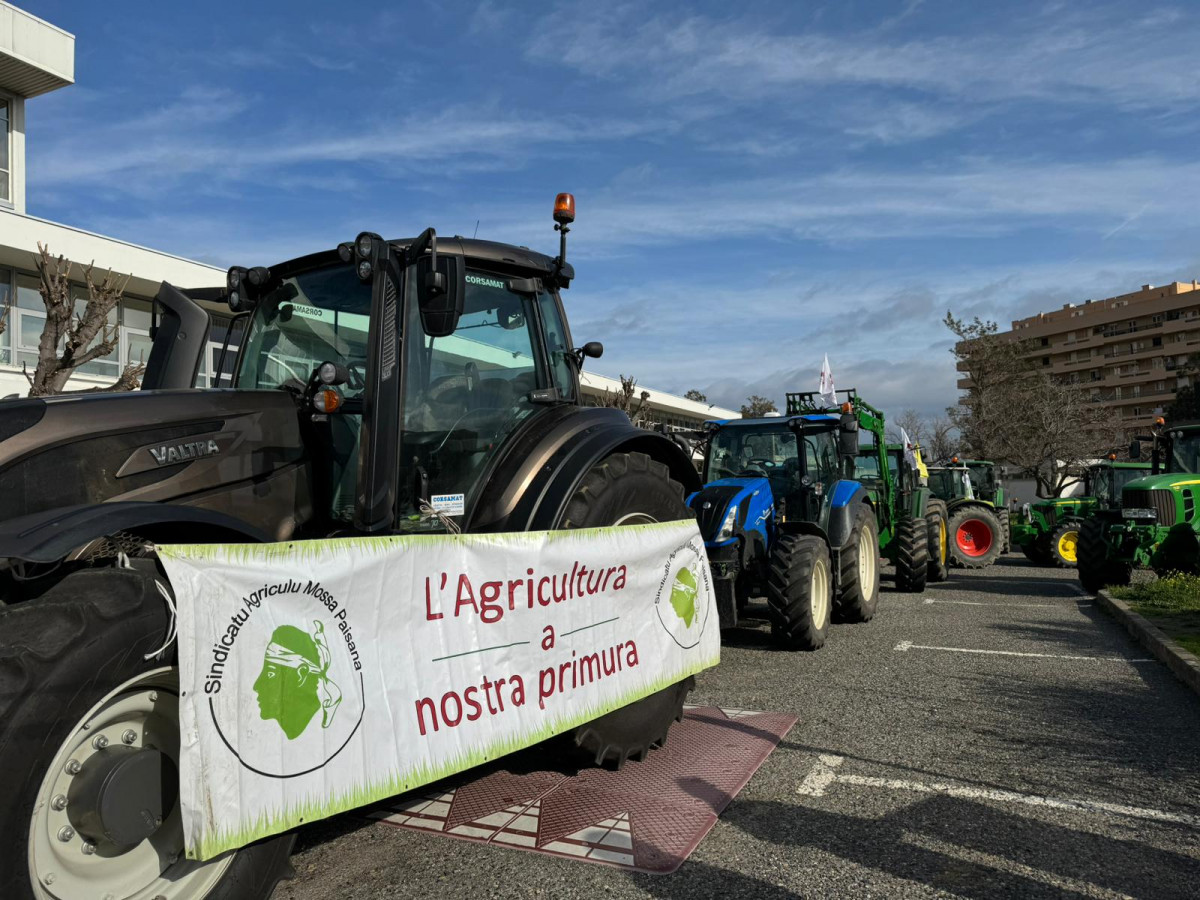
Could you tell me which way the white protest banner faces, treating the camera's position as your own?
facing the viewer and to the right of the viewer

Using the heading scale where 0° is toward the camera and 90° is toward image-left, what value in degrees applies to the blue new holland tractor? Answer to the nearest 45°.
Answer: approximately 45°

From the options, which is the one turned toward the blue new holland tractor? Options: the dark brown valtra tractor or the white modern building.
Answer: the white modern building

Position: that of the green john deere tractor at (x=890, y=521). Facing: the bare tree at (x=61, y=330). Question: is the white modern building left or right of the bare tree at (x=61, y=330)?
right

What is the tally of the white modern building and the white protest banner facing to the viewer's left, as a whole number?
0

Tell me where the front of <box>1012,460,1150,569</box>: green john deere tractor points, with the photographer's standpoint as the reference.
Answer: facing the viewer and to the left of the viewer

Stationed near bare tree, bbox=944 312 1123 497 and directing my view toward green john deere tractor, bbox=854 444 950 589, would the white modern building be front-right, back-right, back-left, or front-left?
front-right

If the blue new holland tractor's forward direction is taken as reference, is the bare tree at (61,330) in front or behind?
in front

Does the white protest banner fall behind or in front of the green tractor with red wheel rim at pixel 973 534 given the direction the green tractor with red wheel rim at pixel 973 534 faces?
in front

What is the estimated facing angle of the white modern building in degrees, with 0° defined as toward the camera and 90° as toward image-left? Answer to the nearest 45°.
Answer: approximately 315°

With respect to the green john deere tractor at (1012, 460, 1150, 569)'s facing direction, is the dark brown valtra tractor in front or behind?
in front

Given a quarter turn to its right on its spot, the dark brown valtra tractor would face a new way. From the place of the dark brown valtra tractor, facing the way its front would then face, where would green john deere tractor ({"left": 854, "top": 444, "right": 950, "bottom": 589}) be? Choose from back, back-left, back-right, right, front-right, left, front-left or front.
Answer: right

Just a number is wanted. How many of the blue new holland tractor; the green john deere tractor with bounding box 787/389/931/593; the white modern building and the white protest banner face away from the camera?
0

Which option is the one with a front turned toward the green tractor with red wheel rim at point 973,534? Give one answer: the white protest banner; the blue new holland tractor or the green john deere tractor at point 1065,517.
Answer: the green john deere tractor at point 1065,517
